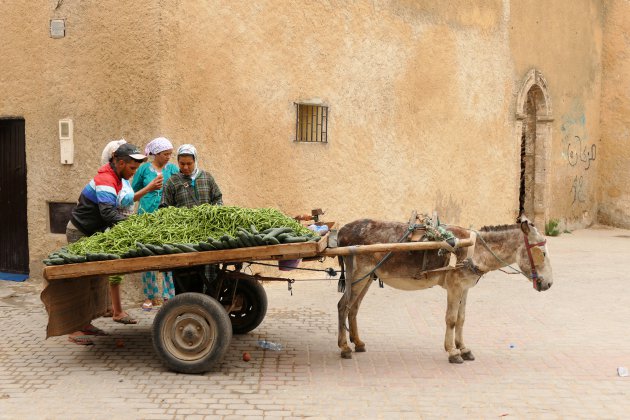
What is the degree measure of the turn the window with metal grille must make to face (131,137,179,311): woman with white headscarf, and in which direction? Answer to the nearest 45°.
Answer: approximately 45° to its right

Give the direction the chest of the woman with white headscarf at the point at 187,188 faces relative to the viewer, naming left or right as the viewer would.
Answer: facing the viewer

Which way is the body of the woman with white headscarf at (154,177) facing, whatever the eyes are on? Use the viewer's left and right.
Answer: facing the viewer and to the right of the viewer

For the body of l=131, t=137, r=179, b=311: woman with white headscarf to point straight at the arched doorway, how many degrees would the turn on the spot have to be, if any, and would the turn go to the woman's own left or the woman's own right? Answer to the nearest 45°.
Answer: approximately 90° to the woman's own left

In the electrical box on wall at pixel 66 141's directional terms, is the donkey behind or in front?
in front

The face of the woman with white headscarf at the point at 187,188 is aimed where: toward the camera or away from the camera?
toward the camera

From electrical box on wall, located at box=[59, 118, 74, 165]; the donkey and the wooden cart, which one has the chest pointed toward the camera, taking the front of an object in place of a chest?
the electrical box on wall

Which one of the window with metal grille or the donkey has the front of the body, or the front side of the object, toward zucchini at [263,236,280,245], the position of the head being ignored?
the window with metal grille

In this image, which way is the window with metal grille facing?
toward the camera

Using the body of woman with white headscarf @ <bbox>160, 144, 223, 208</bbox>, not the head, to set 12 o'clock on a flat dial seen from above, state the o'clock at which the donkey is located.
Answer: The donkey is roughly at 10 o'clock from the woman with white headscarf.

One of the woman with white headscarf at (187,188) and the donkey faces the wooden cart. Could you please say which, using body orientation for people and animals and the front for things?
the woman with white headscarf

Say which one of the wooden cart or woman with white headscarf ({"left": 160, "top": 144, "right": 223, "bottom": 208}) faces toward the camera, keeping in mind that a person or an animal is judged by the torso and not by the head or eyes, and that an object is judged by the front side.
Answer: the woman with white headscarf

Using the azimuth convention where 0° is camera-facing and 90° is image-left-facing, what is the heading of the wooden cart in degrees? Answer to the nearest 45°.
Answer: approximately 270°

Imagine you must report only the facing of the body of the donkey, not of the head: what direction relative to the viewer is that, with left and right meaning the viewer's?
facing to the right of the viewer

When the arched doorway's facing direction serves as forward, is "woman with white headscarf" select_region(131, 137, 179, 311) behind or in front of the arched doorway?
in front

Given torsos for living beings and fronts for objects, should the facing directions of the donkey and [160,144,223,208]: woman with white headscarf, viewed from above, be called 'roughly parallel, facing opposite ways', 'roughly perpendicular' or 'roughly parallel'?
roughly perpendicular
